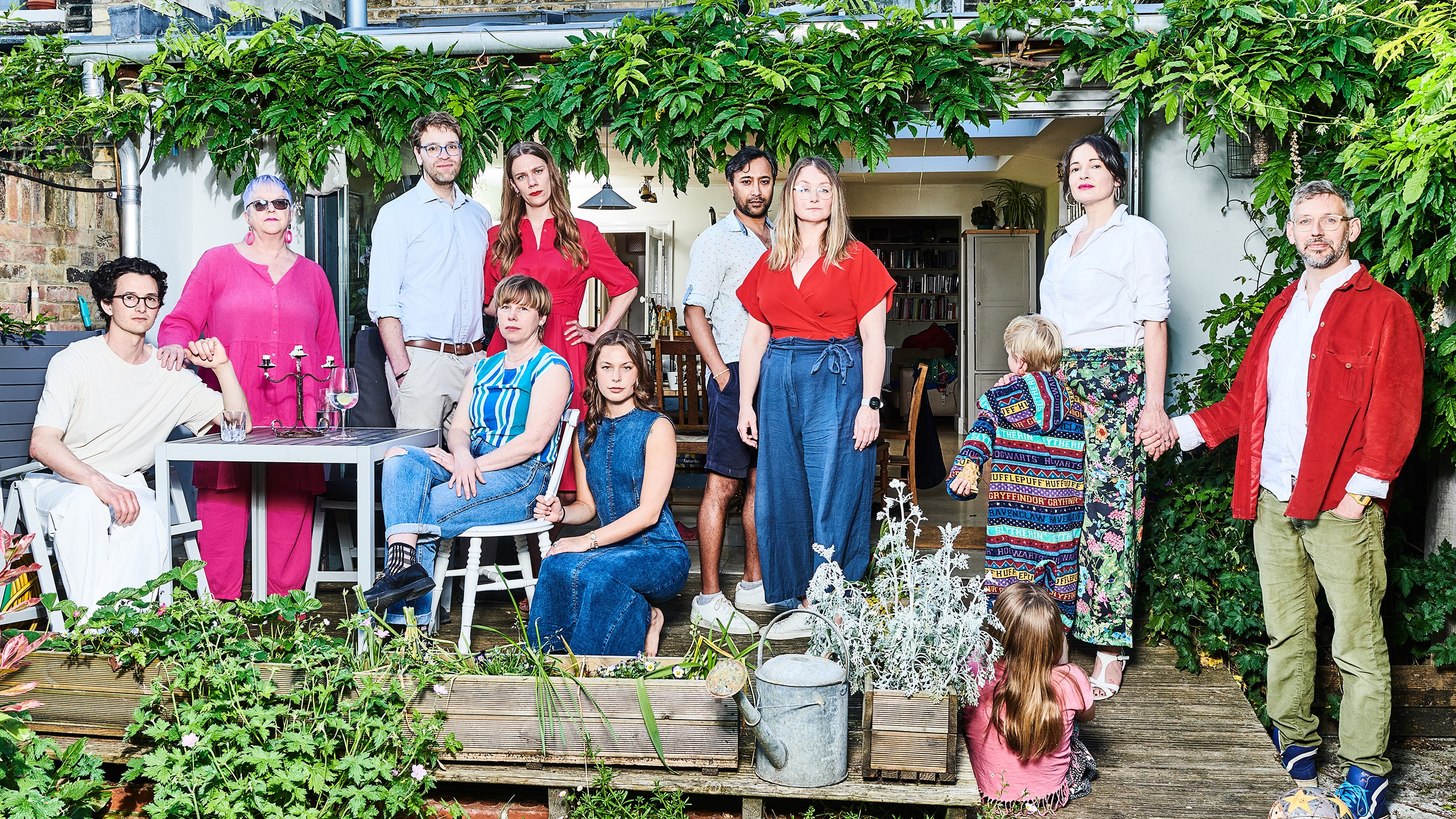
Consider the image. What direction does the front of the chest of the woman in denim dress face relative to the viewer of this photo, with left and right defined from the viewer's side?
facing the viewer and to the left of the viewer

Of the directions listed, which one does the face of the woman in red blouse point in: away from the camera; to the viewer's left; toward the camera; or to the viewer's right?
toward the camera

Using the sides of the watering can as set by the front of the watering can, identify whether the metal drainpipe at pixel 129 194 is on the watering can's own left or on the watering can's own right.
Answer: on the watering can's own right

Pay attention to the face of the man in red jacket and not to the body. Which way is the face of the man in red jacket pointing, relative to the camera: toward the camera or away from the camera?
toward the camera

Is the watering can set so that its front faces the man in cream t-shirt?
no

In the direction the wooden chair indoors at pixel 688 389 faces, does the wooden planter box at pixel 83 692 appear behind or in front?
behind

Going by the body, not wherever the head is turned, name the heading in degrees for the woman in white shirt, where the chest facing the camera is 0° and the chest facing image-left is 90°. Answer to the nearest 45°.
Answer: approximately 45°

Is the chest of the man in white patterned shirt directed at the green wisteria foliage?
no

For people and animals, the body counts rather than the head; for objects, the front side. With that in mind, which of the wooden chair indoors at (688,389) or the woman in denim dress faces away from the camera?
the wooden chair indoors

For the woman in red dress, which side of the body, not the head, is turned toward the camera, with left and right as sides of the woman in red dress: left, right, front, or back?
front

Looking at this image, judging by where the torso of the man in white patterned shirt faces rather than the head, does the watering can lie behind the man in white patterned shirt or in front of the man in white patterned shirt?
in front

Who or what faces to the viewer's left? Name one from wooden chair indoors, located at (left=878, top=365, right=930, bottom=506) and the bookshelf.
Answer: the wooden chair indoors

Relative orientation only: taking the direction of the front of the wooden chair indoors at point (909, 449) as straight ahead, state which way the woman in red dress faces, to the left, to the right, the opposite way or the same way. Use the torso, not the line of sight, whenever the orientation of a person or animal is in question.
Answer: to the left

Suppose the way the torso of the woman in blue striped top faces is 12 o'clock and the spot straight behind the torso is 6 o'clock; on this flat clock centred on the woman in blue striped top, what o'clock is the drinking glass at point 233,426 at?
The drinking glass is roughly at 2 o'clock from the woman in blue striped top.

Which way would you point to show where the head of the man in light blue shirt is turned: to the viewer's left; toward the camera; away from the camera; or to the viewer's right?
toward the camera

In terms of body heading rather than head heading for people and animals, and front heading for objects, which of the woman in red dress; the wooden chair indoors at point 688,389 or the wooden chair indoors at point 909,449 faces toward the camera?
the woman in red dress

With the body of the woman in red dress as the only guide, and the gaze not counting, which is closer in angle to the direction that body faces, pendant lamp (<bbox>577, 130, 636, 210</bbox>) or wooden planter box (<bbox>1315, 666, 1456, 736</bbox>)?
the wooden planter box

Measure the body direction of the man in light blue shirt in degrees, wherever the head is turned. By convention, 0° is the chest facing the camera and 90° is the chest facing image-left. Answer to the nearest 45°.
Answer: approximately 315°

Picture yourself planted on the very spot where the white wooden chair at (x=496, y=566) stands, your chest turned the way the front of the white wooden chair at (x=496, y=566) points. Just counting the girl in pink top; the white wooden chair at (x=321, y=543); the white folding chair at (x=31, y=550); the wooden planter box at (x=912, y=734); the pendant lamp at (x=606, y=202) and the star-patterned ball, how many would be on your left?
3

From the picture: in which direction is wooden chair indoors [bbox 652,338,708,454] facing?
away from the camera

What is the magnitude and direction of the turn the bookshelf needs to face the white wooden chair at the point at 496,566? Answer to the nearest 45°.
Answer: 0° — it already faces it

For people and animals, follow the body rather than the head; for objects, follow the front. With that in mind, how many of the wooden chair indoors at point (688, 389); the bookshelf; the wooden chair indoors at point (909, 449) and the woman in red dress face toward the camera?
2

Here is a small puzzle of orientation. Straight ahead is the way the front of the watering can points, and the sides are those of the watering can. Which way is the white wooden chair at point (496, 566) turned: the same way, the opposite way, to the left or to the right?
the same way

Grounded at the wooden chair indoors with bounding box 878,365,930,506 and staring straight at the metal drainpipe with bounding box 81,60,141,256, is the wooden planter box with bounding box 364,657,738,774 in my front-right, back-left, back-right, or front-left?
front-left

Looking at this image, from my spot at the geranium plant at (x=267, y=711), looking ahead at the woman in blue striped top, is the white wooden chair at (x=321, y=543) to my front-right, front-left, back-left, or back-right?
front-left
